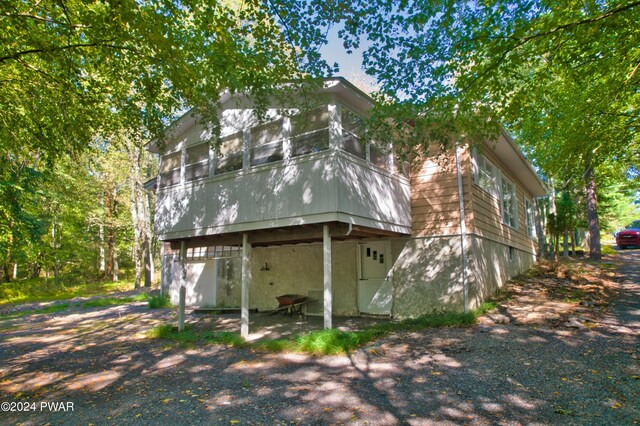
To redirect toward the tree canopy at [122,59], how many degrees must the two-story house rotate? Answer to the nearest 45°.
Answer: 0° — it already faces it

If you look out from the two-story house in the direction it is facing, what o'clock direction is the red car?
The red car is roughly at 6 o'clock from the two-story house.

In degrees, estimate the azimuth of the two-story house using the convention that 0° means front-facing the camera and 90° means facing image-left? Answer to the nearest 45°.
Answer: approximately 45°

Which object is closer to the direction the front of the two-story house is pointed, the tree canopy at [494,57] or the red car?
the tree canopy

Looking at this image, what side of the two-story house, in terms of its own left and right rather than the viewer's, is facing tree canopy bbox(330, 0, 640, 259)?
left
